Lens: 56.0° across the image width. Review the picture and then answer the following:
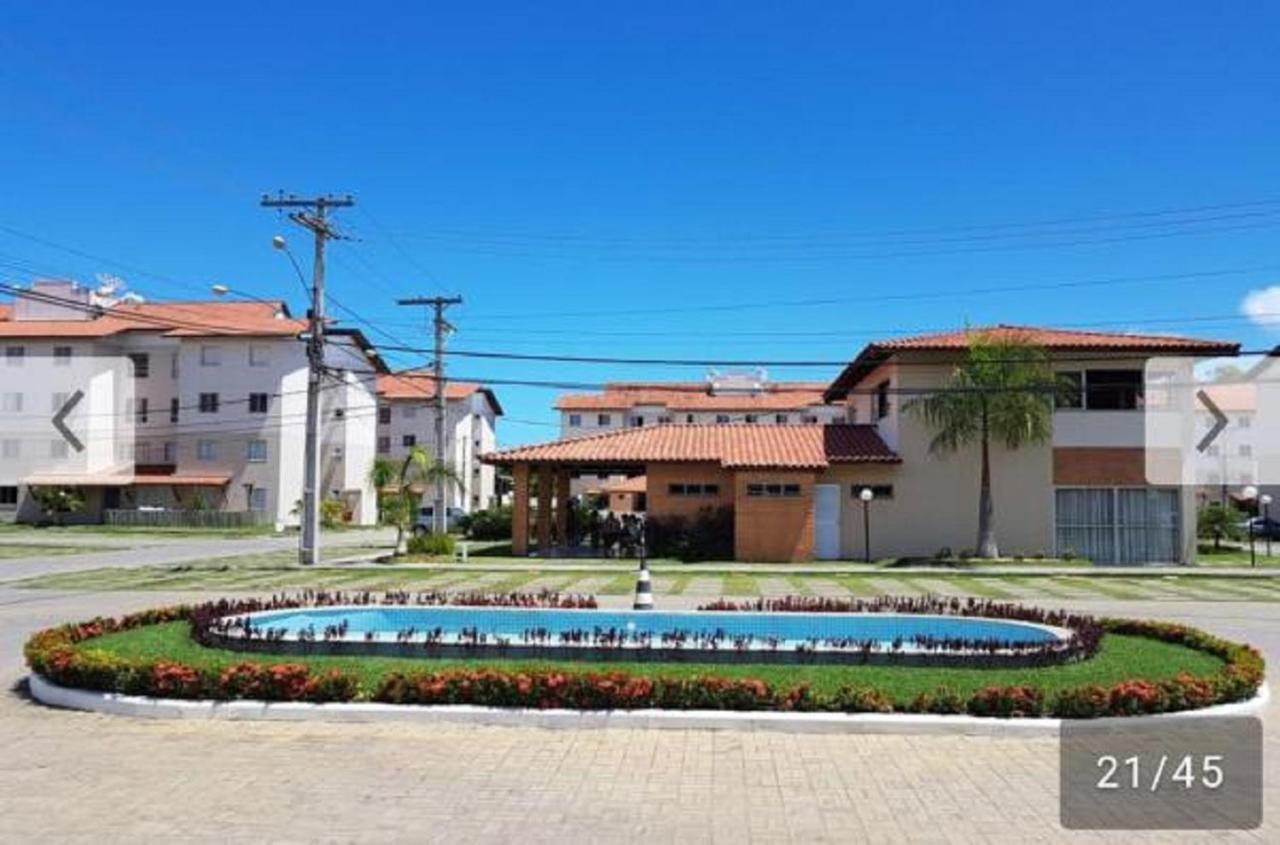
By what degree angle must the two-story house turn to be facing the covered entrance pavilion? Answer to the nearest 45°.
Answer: approximately 90° to its right

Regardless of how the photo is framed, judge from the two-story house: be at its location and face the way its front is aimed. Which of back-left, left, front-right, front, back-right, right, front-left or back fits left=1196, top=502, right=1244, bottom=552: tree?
back-left

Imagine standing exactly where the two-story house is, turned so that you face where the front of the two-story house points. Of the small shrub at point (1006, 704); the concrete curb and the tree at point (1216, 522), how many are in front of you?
2

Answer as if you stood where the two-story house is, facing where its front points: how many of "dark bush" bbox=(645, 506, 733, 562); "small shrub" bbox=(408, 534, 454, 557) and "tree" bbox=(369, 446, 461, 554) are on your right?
3

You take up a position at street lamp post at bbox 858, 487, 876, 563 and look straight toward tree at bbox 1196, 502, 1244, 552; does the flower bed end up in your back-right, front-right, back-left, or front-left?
back-right

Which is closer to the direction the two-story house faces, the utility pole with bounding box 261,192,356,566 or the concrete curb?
the concrete curb

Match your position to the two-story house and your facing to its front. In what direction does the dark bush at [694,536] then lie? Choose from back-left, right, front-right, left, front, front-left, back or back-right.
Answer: right

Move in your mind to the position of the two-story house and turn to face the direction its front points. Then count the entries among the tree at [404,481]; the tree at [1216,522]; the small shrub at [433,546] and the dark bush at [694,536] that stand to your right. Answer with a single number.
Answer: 3

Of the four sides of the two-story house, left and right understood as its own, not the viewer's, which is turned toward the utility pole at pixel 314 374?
right

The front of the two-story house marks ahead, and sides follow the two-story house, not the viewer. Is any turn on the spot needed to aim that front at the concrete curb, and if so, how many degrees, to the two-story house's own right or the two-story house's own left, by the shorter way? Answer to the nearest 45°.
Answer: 0° — it already faces it

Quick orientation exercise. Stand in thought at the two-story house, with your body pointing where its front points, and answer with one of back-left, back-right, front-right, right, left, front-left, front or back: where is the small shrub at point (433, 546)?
right

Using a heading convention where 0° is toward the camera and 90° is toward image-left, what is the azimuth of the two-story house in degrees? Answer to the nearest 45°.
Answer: approximately 0°
